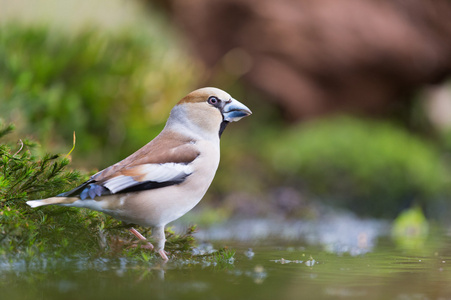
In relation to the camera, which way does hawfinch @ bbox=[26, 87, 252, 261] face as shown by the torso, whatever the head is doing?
to the viewer's right
